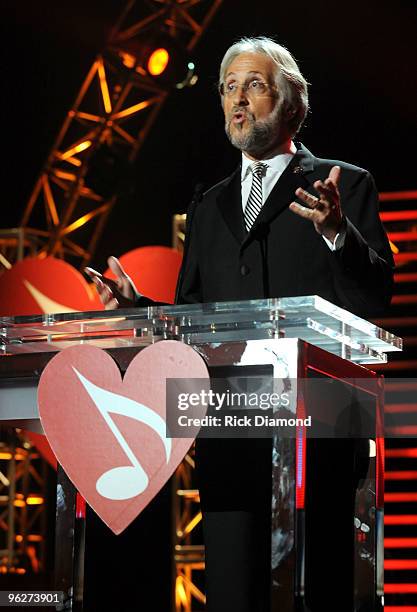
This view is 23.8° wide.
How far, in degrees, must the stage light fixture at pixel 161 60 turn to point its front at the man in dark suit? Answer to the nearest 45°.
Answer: approximately 45° to its left

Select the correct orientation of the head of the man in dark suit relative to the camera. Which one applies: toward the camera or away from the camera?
toward the camera

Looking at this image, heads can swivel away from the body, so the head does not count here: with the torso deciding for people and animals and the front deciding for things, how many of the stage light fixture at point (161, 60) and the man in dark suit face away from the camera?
0

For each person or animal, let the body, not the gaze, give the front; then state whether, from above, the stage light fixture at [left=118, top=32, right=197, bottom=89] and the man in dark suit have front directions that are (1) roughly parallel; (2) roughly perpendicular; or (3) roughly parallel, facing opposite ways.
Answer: roughly parallel
